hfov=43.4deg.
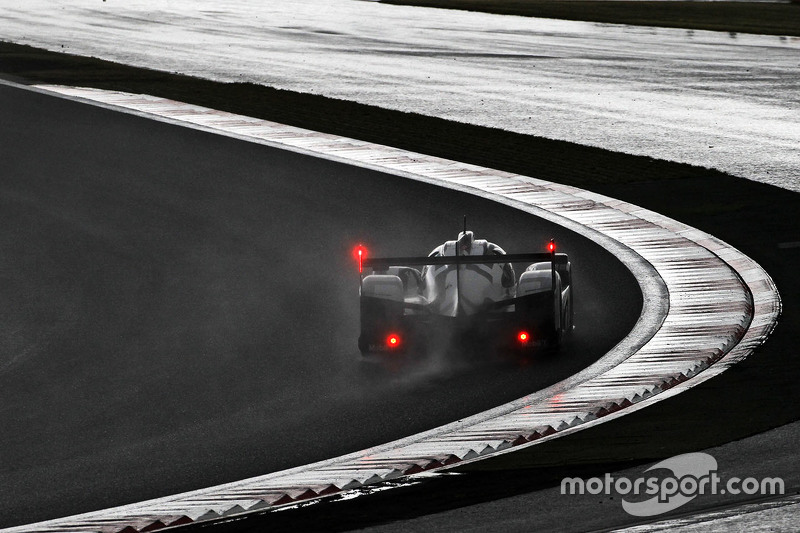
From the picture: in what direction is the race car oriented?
away from the camera
